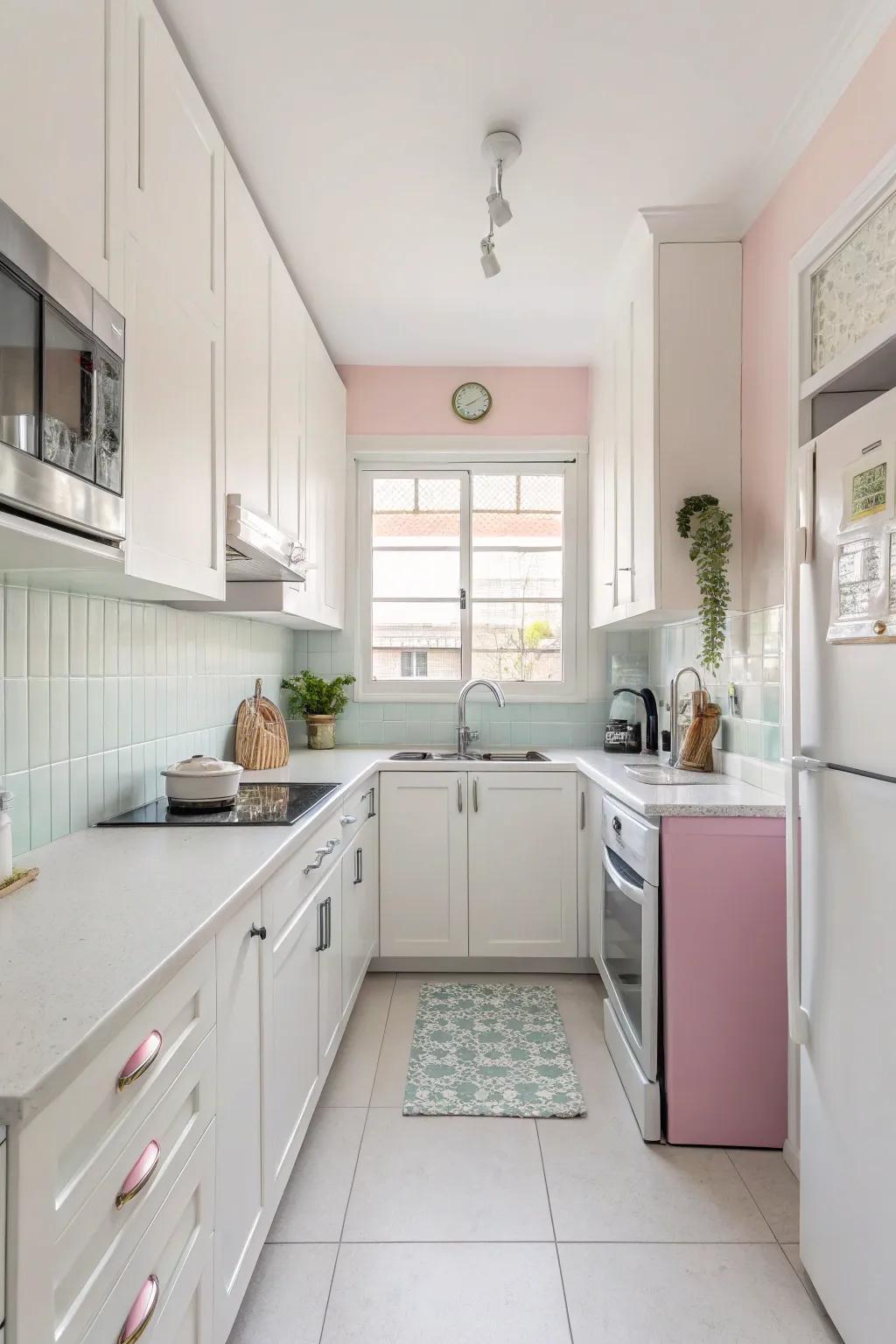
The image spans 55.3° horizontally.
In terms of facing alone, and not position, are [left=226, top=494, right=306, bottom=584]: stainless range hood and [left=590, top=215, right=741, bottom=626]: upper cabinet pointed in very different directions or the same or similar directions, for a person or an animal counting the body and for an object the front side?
very different directions

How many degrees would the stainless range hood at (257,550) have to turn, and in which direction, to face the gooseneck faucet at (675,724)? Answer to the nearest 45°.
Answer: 0° — it already faces it

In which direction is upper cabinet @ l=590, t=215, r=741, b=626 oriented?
to the viewer's left

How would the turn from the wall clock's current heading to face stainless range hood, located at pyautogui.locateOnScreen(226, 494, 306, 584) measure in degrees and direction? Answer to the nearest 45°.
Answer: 0° — it already faces it

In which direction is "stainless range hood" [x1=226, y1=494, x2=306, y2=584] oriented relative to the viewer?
to the viewer's right

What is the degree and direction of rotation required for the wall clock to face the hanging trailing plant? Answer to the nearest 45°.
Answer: approximately 45° to its left

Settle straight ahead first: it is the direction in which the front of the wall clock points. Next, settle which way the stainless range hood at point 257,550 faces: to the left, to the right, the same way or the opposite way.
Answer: to the left
